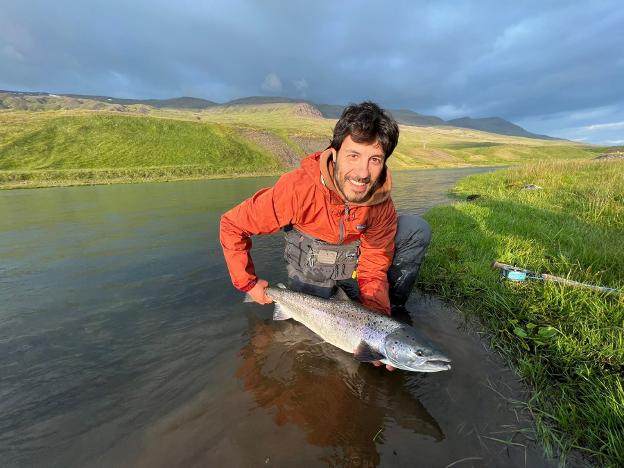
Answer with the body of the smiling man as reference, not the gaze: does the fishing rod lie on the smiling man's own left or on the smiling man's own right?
on the smiling man's own left

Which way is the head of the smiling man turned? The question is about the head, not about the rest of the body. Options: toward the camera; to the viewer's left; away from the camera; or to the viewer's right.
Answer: toward the camera

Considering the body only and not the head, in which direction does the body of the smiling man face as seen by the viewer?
toward the camera
